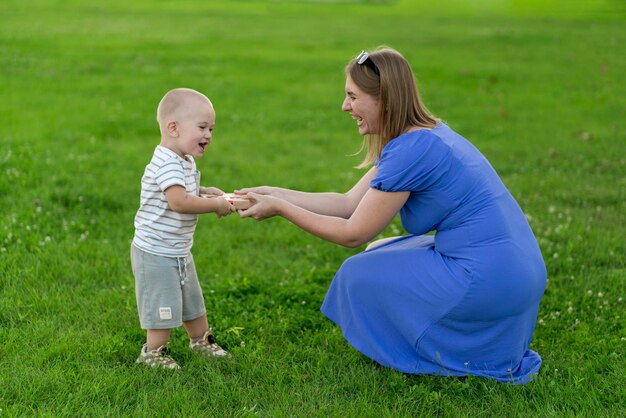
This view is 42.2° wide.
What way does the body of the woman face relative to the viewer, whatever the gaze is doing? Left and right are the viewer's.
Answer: facing to the left of the viewer

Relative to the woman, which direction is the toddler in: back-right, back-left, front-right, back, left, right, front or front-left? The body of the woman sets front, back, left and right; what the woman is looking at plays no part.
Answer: front

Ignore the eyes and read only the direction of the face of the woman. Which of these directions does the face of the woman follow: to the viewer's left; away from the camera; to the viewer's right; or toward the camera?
to the viewer's left
